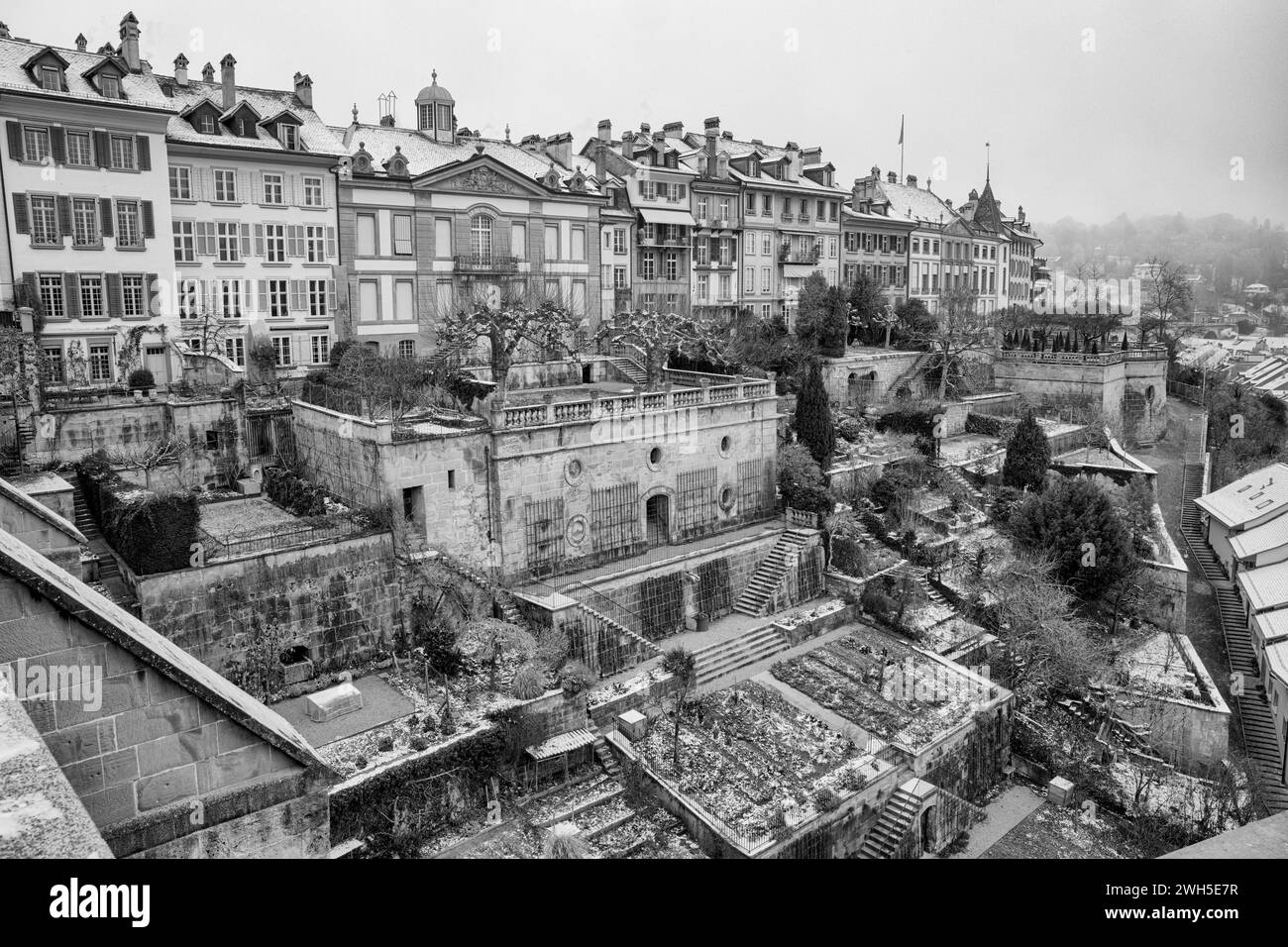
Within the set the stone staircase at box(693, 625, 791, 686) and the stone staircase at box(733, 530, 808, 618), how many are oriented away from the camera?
0

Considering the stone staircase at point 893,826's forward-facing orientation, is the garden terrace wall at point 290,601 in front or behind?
in front

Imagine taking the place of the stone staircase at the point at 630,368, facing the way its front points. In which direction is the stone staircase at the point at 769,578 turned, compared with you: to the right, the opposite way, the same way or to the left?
to the right

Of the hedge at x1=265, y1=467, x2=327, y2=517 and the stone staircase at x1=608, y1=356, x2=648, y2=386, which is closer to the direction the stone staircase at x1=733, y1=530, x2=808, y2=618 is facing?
the hedge

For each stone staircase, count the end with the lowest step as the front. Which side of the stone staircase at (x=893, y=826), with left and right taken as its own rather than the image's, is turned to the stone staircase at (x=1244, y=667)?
back

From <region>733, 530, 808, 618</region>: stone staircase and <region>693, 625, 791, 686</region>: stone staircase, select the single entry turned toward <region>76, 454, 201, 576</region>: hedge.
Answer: <region>733, 530, 808, 618</region>: stone staircase

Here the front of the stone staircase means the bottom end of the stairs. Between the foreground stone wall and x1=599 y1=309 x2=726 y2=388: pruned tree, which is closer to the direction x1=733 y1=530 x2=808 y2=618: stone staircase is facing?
the foreground stone wall

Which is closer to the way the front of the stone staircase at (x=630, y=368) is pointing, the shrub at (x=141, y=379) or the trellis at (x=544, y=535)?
the trellis

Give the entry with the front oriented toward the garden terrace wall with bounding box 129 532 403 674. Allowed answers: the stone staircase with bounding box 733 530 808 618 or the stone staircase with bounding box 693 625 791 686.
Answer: the stone staircase with bounding box 733 530 808 618

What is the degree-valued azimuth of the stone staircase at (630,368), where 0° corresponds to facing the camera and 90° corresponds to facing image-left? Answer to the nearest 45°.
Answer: approximately 315°

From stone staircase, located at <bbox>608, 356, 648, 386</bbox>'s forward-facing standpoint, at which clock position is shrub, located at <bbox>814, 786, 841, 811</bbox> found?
The shrub is roughly at 1 o'clock from the stone staircase.

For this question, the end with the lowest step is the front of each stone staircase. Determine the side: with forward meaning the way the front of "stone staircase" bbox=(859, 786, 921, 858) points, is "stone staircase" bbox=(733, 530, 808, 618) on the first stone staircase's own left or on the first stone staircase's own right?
on the first stone staircase's own right
